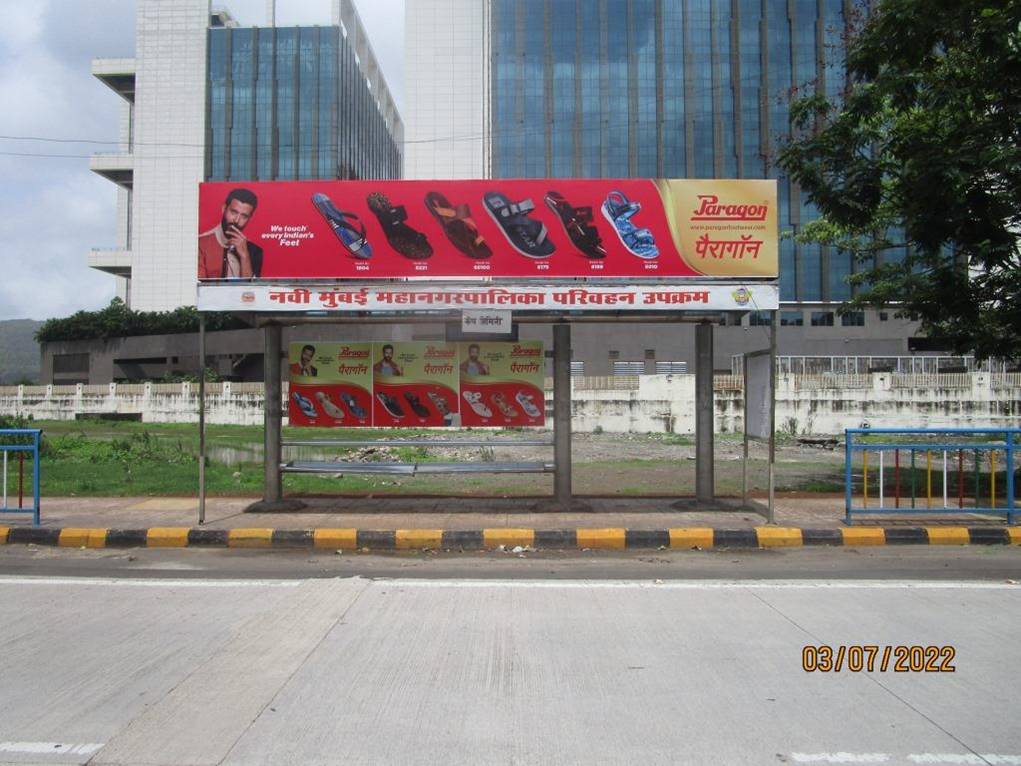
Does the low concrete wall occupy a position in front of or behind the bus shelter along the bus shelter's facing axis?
behind

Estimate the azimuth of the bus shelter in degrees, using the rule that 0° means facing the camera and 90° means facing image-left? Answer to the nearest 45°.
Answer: approximately 0°

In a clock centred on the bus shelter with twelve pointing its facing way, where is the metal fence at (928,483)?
The metal fence is roughly at 9 o'clock from the bus shelter.

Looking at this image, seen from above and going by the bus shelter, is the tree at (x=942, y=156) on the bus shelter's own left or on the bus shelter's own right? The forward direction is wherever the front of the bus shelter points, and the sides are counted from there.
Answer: on the bus shelter's own left
